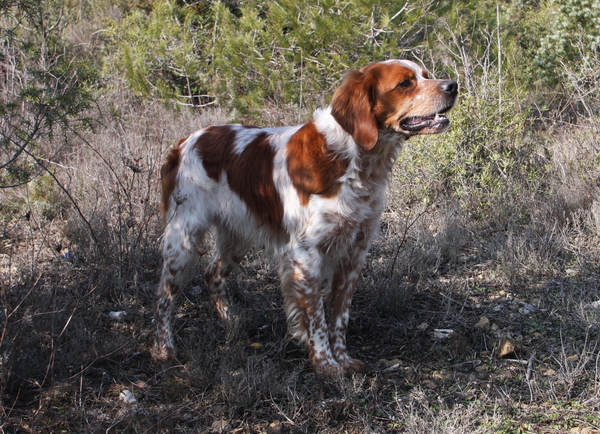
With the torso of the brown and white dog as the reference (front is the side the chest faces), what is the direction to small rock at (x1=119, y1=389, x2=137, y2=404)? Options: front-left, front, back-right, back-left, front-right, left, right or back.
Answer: right

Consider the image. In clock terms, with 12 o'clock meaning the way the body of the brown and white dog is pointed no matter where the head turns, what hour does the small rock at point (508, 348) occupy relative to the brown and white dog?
The small rock is roughly at 11 o'clock from the brown and white dog.

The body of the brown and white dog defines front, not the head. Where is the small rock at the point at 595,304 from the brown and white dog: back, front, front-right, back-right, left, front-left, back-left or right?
front-left

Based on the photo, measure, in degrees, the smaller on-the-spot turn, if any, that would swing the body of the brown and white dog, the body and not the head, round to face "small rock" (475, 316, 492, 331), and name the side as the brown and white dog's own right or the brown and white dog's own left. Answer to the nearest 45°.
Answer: approximately 45° to the brown and white dog's own left

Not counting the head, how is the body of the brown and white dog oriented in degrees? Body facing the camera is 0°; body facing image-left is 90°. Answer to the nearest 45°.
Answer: approximately 315°

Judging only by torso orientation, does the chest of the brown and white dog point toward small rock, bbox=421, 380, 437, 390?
yes

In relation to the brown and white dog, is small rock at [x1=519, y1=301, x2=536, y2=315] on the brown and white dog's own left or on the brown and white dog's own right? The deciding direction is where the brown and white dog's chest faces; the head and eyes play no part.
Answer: on the brown and white dog's own left
